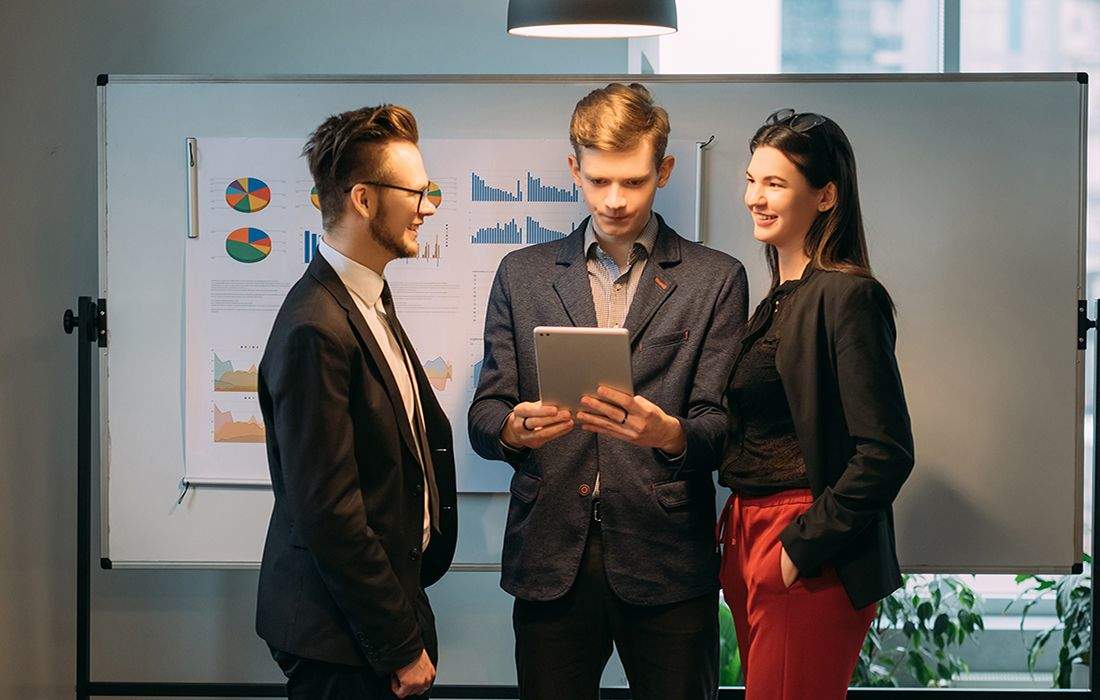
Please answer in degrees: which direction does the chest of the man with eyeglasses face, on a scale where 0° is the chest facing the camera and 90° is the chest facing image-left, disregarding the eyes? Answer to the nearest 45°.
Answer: approximately 270°

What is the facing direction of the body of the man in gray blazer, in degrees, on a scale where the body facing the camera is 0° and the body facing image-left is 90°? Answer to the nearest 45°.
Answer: approximately 0°

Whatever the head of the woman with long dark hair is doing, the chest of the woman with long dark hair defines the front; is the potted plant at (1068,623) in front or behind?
behind

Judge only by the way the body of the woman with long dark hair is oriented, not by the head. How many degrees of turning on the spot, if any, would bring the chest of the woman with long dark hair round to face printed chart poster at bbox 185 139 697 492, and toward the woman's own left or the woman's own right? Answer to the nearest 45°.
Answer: approximately 90° to the woman's own right

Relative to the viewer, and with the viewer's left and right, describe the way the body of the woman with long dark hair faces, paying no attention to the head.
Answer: facing the viewer and to the left of the viewer

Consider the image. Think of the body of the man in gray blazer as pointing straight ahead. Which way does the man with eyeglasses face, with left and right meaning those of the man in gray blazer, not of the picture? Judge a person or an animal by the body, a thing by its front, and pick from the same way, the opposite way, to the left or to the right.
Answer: to the left

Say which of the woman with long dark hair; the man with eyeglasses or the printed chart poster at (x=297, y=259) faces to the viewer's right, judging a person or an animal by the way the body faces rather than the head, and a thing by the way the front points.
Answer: the man with eyeglasses

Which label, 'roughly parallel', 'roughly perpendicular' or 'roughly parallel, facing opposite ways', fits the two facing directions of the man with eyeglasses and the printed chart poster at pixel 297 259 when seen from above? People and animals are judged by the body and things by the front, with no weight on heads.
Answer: roughly perpendicular

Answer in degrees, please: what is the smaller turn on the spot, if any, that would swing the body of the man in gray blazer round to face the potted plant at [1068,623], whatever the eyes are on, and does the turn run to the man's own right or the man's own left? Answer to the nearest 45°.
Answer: approximately 135° to the man's own left

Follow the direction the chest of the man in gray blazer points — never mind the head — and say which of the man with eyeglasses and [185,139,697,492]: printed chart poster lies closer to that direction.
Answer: the man with eyeglasses

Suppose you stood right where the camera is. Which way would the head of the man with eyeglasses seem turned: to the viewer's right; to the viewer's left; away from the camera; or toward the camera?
to the viewer's right

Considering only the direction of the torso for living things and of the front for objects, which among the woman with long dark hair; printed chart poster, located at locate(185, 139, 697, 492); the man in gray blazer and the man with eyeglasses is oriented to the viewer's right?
the man with eyeglasses
